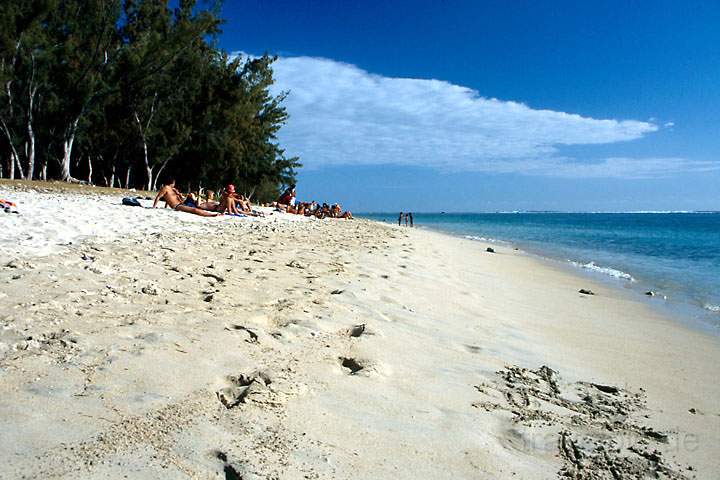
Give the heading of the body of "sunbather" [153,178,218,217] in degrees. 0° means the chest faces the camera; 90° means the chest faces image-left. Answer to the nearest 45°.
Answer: approximately 270°

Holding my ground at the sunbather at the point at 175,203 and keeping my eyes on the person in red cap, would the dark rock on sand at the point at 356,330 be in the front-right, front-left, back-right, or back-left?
back-right

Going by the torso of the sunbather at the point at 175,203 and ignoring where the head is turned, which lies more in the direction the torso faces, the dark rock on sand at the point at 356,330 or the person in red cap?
the person in red cap

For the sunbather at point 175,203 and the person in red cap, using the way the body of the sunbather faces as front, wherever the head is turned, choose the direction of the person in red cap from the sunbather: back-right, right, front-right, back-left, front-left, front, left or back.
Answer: front-left

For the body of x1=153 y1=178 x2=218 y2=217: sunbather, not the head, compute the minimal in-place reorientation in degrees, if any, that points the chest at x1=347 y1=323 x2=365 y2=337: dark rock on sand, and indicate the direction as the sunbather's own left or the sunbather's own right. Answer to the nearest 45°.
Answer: approximately 90° to the sunbather's own right
